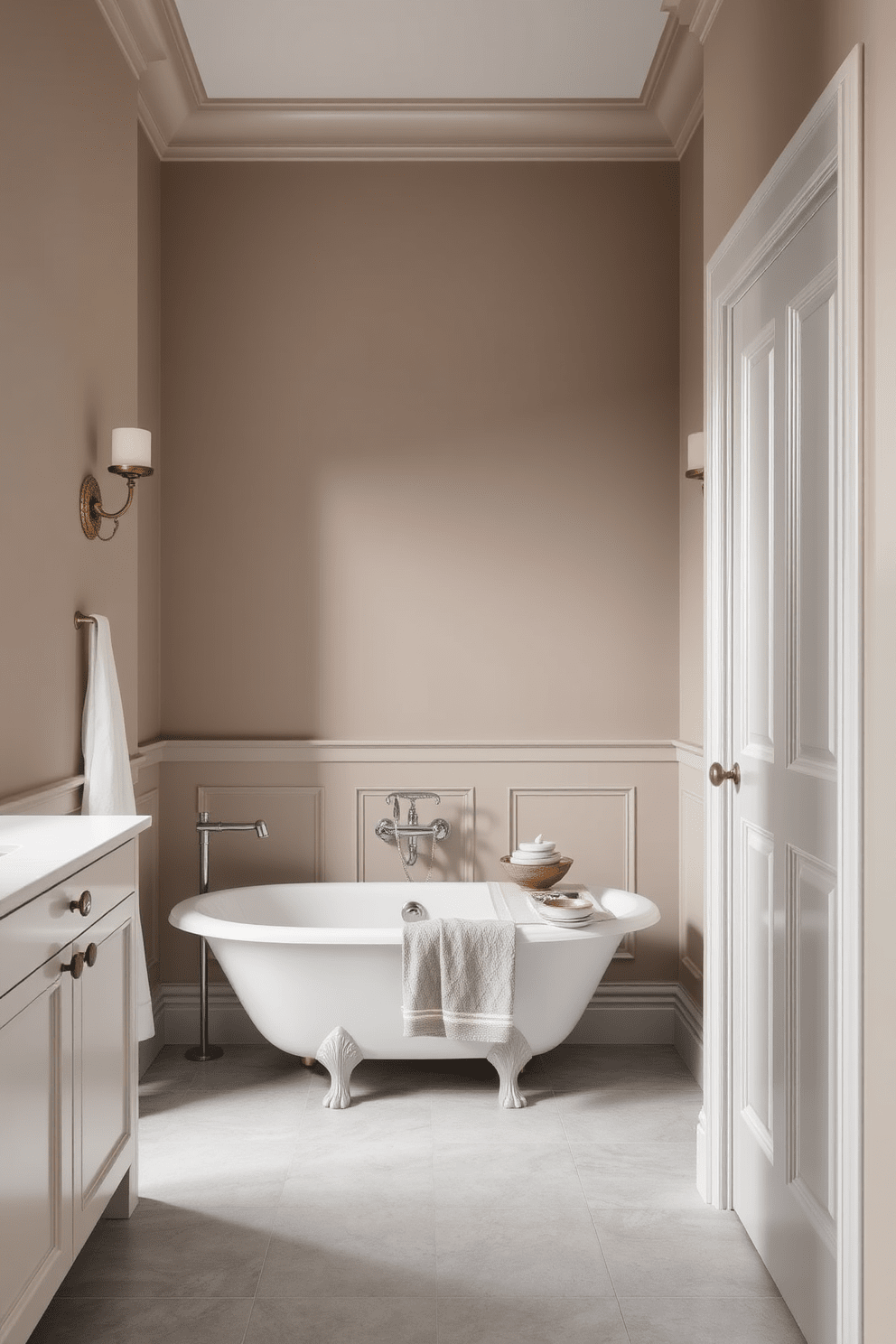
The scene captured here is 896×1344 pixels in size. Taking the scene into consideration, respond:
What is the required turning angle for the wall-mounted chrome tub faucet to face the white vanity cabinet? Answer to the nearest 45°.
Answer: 0° — it already faces it

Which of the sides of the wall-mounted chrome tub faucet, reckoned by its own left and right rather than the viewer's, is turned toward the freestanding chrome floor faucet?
right

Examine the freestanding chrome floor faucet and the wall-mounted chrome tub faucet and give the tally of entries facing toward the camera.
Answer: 1

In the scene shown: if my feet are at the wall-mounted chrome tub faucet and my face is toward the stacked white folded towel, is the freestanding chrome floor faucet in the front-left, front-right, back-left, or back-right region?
back-right

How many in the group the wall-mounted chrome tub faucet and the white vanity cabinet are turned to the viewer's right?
1

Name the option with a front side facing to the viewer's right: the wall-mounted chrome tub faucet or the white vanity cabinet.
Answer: the white vanity cabinet

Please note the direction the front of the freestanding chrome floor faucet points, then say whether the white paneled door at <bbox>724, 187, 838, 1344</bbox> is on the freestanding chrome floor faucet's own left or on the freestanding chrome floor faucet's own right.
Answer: on the freestanding chrome floor faucet's own right

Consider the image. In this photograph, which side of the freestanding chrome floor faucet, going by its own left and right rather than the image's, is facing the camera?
right

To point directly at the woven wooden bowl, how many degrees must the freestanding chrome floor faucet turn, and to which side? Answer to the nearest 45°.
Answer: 0° — it already faces it

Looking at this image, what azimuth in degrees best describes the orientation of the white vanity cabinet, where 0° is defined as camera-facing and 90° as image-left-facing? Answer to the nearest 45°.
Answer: approximately 270°

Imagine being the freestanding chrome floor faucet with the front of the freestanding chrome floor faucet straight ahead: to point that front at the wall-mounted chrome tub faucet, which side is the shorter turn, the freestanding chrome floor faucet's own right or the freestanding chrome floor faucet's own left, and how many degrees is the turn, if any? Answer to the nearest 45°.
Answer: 0° — it already faces it
